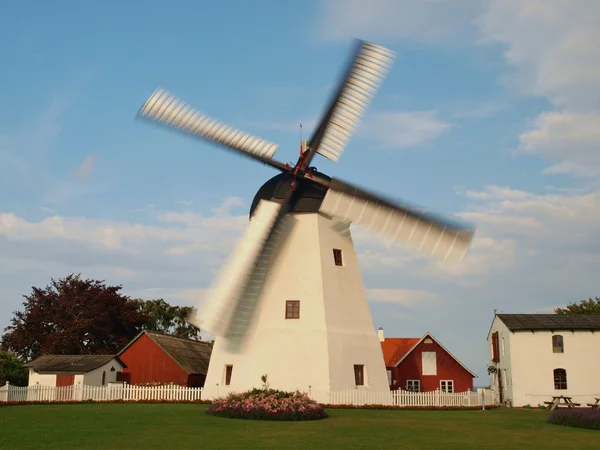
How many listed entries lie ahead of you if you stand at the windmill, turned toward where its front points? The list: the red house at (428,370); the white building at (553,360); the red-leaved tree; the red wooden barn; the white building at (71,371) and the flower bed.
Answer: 1

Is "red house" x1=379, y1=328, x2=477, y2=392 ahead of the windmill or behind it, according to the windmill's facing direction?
behind

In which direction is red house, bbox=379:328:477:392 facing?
toward the camera

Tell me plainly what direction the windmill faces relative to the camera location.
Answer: facing the viewer

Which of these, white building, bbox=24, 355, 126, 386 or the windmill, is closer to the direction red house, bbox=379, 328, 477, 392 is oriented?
the windmill

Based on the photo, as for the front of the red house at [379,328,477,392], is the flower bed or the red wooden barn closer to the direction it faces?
the flower bed

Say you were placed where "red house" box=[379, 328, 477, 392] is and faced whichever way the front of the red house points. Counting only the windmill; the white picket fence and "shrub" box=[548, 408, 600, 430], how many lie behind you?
0

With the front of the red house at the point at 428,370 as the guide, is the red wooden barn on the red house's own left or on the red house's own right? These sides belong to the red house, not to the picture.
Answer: on the red house's own right

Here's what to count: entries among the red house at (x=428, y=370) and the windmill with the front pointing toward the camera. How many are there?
2

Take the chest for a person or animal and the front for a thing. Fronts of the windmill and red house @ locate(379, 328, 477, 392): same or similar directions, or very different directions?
same or similar directions

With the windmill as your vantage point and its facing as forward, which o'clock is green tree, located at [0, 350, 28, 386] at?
The green tree is roughly at 4 o'clock from the windmill.
